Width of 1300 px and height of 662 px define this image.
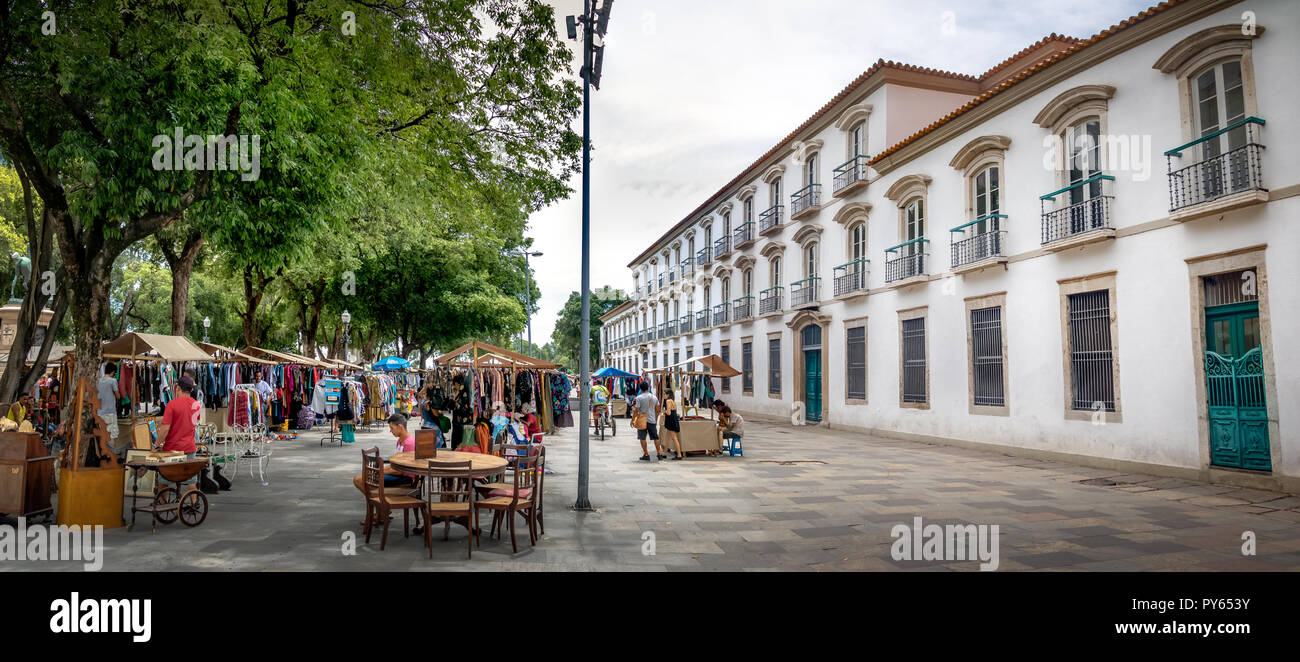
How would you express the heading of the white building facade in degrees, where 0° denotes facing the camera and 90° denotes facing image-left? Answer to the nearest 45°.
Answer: approximately 45°

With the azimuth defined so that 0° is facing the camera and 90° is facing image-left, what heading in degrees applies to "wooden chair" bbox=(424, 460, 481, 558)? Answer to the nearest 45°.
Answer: approximately 180°

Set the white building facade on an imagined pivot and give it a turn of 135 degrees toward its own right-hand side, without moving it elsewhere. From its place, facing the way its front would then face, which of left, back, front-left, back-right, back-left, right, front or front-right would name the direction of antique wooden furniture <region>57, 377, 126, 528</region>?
back-left

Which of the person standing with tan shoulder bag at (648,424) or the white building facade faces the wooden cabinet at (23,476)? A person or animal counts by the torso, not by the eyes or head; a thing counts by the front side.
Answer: the white building facade

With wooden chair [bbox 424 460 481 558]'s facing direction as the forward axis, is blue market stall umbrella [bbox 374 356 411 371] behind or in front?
in front

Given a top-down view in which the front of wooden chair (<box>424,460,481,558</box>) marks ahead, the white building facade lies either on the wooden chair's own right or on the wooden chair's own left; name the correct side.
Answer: on the wooden chair's own right

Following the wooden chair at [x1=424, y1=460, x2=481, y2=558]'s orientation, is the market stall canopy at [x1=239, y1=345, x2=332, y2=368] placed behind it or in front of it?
in front
